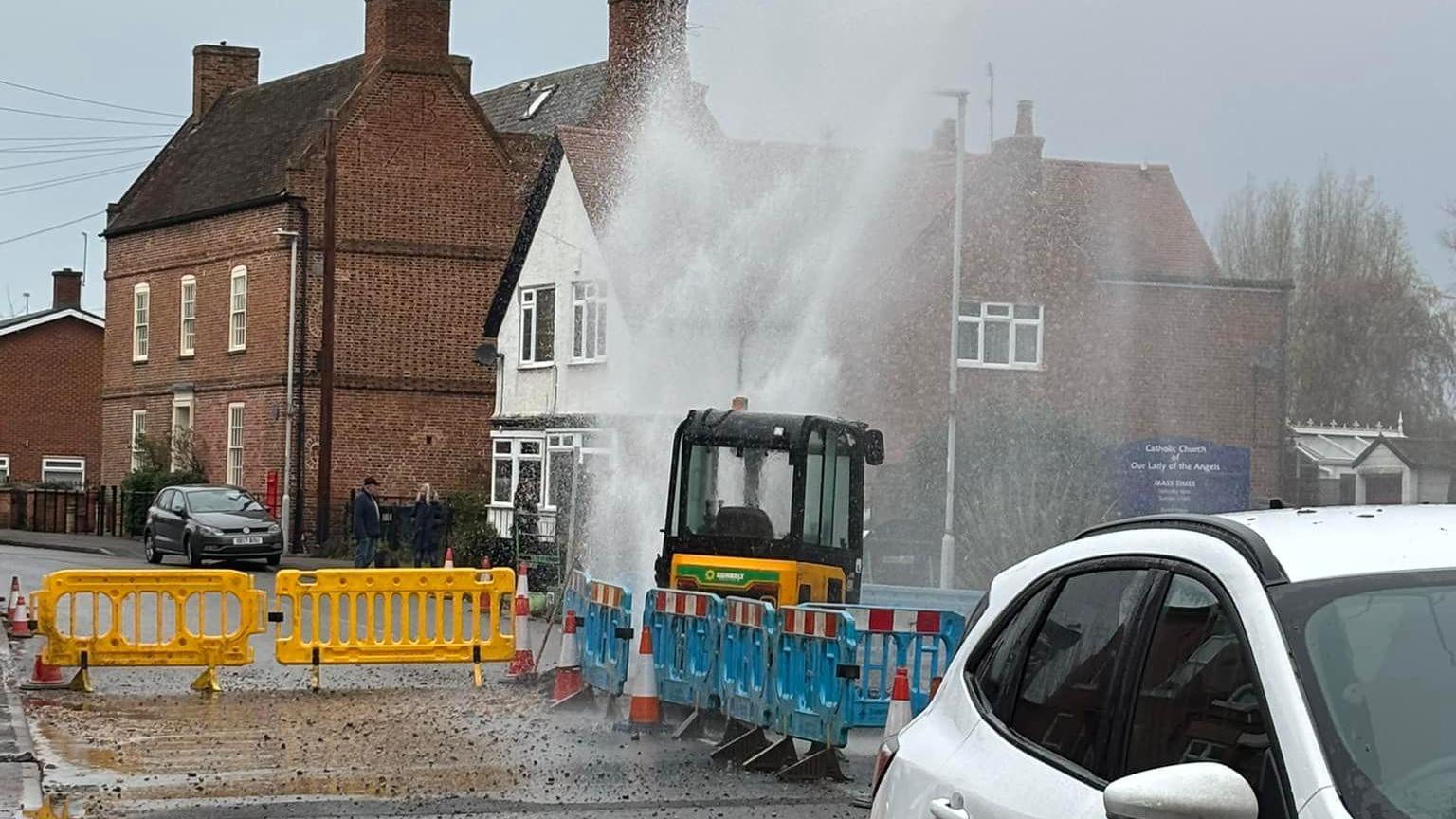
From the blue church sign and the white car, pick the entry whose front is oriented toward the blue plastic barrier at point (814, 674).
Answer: the blue church sign

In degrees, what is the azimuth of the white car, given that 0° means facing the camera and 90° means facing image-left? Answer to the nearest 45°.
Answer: approximately 315°

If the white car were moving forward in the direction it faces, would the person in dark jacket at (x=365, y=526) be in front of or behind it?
behind

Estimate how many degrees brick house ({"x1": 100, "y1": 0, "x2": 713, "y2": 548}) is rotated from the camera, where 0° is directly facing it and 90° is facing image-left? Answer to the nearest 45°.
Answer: approximately 45°

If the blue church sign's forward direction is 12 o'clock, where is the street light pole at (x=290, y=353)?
The street light pole is roughly at 4 o'clock from the blue church sign.

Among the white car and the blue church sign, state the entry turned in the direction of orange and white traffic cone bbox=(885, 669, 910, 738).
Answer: the blue church sign

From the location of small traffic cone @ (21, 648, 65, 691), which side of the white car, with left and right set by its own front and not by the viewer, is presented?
back
